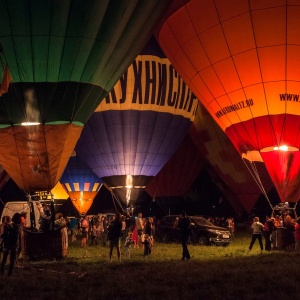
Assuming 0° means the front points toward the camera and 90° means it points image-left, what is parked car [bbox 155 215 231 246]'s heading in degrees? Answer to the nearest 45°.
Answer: approximately 315°

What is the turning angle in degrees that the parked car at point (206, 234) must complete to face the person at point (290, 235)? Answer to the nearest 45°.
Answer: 0° — it already faces them

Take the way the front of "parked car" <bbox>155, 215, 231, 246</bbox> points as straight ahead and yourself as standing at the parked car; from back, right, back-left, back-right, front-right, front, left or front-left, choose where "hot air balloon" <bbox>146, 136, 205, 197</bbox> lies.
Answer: back-left

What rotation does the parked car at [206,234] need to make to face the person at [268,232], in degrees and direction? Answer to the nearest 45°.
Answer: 0° — it already faces them

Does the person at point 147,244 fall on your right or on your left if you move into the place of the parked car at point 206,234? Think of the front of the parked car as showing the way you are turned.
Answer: on your right

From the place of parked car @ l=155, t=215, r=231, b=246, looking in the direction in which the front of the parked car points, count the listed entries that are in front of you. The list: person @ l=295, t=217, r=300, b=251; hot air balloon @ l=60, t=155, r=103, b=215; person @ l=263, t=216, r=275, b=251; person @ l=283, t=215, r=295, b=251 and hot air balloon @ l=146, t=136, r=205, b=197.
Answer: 3

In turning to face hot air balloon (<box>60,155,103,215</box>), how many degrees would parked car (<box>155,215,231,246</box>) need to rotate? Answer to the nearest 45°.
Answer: approximately 180°

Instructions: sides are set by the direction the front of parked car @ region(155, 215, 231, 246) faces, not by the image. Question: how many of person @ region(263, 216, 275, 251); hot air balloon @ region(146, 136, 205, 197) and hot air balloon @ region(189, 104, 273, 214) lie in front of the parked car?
1

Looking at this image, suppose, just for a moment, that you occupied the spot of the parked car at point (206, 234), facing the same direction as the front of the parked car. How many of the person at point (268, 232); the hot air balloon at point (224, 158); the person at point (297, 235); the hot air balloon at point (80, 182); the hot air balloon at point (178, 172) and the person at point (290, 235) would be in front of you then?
3

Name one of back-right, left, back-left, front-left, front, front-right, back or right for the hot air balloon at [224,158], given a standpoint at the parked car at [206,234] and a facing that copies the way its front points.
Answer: back-left

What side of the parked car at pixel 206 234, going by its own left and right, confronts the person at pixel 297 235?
front
